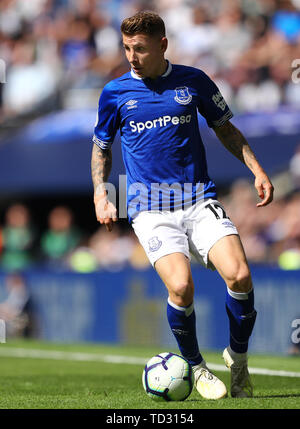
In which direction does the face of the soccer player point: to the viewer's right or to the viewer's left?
to the viewer's left

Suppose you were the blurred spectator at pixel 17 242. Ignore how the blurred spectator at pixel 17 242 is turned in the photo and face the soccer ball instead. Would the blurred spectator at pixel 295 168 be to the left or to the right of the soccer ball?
left

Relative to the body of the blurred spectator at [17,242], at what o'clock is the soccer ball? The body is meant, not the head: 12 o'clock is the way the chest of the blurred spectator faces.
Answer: The soccer ball is roughly at 12 o'clock from the blurred spectator.

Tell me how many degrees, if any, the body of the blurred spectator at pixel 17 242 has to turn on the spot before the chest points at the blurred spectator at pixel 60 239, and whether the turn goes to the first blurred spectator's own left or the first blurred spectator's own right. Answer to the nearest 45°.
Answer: approximately 45° to the first blurred spectator's own left

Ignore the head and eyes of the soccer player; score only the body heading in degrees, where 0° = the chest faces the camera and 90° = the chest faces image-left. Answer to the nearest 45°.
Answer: approximately 0°

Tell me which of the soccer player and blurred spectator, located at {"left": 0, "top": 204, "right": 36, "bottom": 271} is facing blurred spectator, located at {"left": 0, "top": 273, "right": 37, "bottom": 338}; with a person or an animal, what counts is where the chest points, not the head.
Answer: blurred spectator, located at {"left": 0, "top": 204, "right": 36, "bottom": 271}

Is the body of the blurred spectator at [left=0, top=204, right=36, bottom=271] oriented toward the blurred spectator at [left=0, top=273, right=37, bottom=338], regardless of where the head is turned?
yes

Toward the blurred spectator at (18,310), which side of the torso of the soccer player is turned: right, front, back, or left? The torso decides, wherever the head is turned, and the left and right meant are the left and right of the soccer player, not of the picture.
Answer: back

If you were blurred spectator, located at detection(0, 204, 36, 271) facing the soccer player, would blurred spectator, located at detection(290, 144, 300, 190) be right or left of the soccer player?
left
